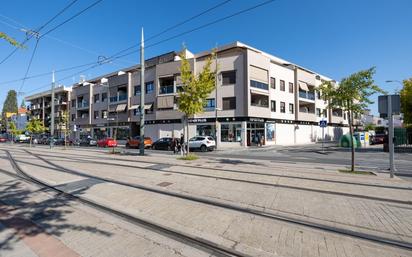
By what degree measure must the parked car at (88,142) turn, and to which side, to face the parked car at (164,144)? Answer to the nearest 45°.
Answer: approximately 135° to its left

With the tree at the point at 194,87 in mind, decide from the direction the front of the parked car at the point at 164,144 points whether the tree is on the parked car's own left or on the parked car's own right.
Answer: on the parked car's own left

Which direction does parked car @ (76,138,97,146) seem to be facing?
to the viewer's left

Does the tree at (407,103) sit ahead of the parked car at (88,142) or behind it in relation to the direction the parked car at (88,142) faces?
behind

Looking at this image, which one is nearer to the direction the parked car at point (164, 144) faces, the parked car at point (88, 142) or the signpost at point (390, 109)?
the parked car

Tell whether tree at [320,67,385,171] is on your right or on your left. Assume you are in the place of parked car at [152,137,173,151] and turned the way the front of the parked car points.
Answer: on your left

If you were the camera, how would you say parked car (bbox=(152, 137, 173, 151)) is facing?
facing to the left of the viewer
